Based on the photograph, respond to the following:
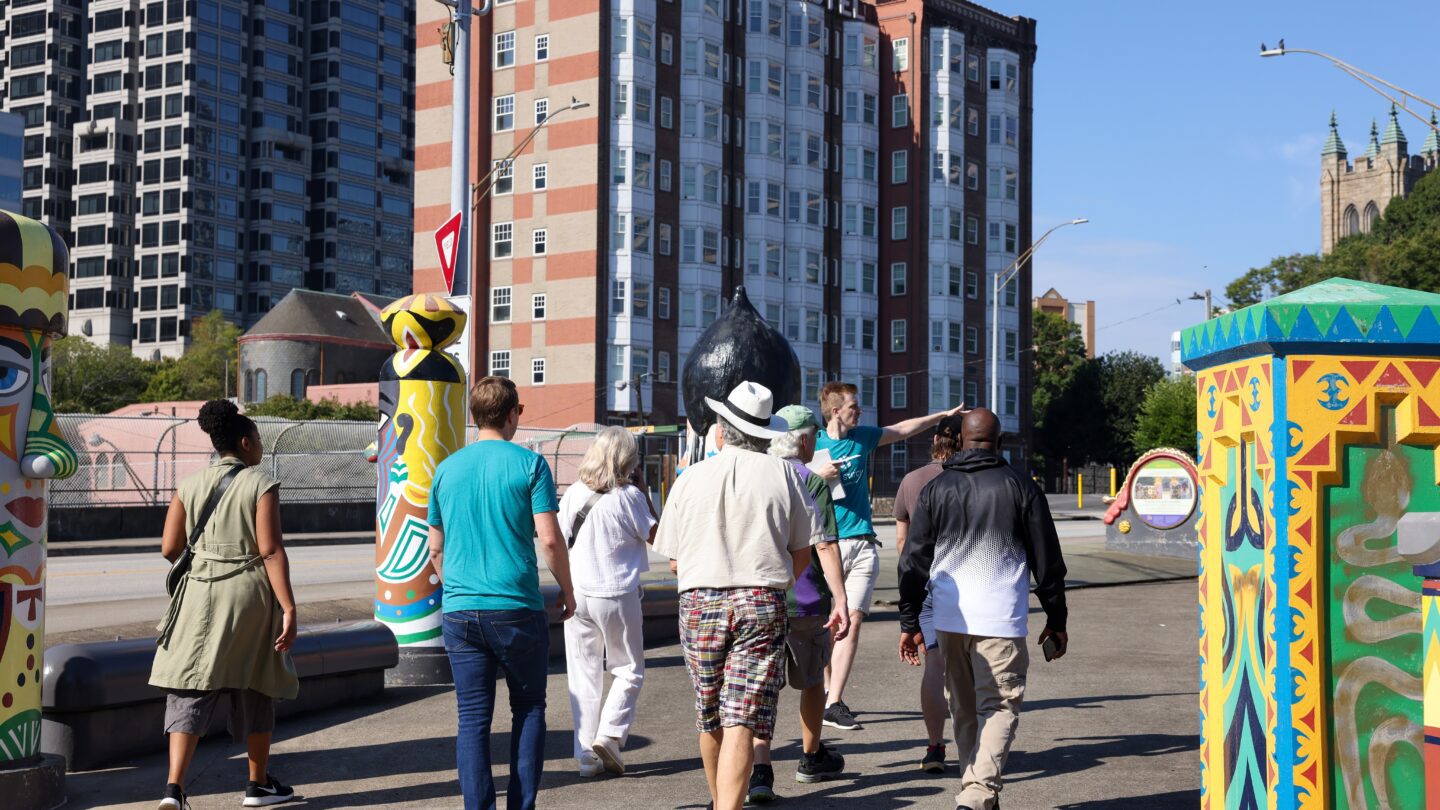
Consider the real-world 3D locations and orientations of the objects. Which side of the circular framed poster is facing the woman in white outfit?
front

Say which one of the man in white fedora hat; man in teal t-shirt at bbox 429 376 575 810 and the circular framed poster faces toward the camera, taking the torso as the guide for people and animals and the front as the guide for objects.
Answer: the circular framed poster

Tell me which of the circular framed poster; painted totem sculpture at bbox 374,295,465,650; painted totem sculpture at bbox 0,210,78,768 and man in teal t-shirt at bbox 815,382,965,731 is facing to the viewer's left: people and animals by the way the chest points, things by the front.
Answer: painted totem sculpture at bbox 374,295,465,650

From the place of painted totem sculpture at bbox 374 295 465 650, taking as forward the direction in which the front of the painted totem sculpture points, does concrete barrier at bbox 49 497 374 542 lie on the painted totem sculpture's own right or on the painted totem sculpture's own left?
on the painted totem sculpture's own right

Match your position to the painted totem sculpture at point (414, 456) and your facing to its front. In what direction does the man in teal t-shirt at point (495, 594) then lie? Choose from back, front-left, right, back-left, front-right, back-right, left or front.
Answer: left

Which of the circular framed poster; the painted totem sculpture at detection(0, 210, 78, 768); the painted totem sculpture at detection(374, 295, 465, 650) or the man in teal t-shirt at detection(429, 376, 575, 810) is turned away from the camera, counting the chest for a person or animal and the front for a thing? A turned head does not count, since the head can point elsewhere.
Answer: the man in teal t-shirt

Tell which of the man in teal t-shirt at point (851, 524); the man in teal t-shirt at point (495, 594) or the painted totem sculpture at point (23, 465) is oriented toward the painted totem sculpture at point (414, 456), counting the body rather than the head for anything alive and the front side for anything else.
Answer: the man in teal t-shirt at point (495, 594)

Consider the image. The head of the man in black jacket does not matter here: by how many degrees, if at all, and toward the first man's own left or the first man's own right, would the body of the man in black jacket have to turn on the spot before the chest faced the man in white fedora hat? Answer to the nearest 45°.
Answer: approximately 135° to the first man's own left

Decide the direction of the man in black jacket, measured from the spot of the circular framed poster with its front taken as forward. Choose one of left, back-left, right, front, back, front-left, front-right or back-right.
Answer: front

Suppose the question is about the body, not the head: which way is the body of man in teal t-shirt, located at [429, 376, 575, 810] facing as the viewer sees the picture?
away from the camera

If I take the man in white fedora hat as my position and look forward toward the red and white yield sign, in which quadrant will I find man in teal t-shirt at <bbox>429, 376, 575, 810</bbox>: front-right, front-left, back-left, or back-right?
front-left

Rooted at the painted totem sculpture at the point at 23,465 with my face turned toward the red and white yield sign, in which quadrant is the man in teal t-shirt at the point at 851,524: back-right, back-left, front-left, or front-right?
front-right

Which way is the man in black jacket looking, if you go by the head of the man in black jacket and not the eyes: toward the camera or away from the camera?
away from the camera

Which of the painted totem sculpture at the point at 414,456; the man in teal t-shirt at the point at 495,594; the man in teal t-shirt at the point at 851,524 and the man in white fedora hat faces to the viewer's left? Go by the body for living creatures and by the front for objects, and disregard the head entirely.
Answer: the painted totem sculpture

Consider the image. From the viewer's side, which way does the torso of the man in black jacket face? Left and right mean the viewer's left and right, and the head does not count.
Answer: facing away from the viewer

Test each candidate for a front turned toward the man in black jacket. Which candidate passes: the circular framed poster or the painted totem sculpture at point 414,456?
the circular framed poster

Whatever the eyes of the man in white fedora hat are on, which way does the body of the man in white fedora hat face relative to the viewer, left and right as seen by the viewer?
facing away from the viewer
